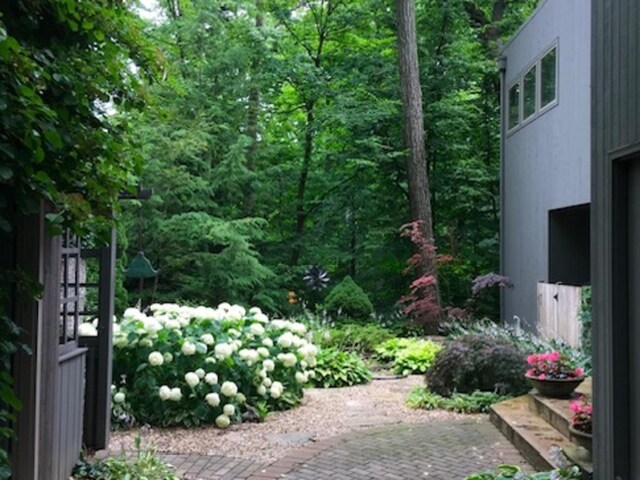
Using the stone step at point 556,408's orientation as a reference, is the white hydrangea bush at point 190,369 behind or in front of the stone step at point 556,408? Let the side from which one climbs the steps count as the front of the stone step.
in front

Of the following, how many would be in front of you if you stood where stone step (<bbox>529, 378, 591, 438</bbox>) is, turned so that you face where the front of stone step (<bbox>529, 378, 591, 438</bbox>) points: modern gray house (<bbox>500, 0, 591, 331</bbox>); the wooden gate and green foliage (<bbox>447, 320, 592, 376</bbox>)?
1

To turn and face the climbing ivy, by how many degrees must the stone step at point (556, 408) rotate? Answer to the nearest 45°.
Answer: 0° — it already faces it

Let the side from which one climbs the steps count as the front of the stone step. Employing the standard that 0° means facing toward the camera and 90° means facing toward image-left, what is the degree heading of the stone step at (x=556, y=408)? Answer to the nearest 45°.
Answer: approximately 45°

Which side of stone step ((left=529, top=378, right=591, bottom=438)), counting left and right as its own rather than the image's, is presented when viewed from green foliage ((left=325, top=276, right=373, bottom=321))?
right

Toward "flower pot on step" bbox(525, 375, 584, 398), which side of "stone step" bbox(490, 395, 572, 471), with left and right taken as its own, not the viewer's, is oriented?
back

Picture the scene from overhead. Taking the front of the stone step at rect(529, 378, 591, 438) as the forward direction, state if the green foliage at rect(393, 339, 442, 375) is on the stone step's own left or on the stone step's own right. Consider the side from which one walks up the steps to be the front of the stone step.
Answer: on the stone step's own right

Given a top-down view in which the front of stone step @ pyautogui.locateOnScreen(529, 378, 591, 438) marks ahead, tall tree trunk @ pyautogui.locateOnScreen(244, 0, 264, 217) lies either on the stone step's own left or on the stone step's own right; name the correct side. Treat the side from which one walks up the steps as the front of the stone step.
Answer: on the stone step's own right

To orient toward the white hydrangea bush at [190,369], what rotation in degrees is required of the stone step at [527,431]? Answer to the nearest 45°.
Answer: approximately 45° to its right

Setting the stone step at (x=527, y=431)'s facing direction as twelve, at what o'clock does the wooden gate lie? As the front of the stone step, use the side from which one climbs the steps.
The wooden gate is roughly at 12 o'clock from the stone step.

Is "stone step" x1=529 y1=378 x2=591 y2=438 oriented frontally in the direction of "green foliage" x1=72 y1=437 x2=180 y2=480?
yes

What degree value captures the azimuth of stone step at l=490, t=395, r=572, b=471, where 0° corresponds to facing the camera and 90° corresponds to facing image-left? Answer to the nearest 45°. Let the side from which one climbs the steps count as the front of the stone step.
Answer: approximately 45°

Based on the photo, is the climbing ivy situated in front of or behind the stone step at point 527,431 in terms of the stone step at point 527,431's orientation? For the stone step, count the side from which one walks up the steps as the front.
in front

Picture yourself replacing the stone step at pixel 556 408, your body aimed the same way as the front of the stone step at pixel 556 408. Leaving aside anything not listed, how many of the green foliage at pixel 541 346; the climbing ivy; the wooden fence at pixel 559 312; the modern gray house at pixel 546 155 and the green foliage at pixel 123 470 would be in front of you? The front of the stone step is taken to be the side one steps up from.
2

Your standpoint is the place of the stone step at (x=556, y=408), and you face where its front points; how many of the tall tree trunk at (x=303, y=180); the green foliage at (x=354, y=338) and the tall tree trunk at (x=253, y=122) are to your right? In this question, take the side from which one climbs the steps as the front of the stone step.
3
